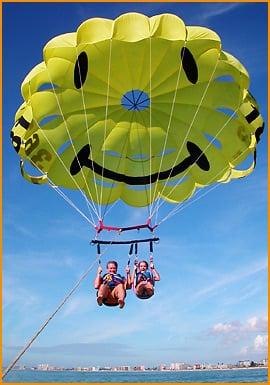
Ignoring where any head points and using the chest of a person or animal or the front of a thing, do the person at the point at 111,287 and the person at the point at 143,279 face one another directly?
no

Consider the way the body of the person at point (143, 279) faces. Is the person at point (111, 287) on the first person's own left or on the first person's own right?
on the first person's own right

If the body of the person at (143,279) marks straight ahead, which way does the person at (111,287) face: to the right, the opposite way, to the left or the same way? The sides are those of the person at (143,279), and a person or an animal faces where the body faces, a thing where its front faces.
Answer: the same way

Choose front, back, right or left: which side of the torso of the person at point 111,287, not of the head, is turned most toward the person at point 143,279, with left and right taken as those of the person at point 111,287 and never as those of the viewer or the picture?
left

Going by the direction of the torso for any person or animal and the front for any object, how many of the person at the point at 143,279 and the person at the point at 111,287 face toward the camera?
2

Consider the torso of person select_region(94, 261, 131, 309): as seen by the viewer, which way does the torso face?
toward the camera
